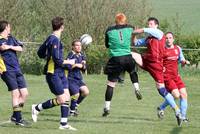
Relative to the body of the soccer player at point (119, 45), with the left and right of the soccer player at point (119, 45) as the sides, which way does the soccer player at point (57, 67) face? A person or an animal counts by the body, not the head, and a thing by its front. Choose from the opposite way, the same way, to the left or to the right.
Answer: to the right

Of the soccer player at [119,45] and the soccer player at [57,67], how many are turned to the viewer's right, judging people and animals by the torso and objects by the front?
1

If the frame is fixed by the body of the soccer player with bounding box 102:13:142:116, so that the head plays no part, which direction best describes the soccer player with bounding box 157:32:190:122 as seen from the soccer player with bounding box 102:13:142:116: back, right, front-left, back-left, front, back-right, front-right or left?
right

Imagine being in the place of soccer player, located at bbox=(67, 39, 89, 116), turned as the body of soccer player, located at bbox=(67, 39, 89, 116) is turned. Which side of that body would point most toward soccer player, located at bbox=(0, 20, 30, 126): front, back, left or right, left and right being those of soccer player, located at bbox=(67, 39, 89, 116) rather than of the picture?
right

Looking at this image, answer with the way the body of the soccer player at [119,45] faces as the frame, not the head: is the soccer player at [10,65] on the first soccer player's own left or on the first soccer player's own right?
on the first soccer player's own left

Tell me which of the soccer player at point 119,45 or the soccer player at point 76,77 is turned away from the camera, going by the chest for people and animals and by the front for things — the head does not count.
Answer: the soccer player at point 119,45

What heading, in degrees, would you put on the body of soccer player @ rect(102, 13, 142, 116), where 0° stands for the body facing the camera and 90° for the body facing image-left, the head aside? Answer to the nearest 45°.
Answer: approximately 180°

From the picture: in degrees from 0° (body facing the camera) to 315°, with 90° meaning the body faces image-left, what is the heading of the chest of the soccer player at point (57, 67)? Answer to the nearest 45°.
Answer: approximately 270°
